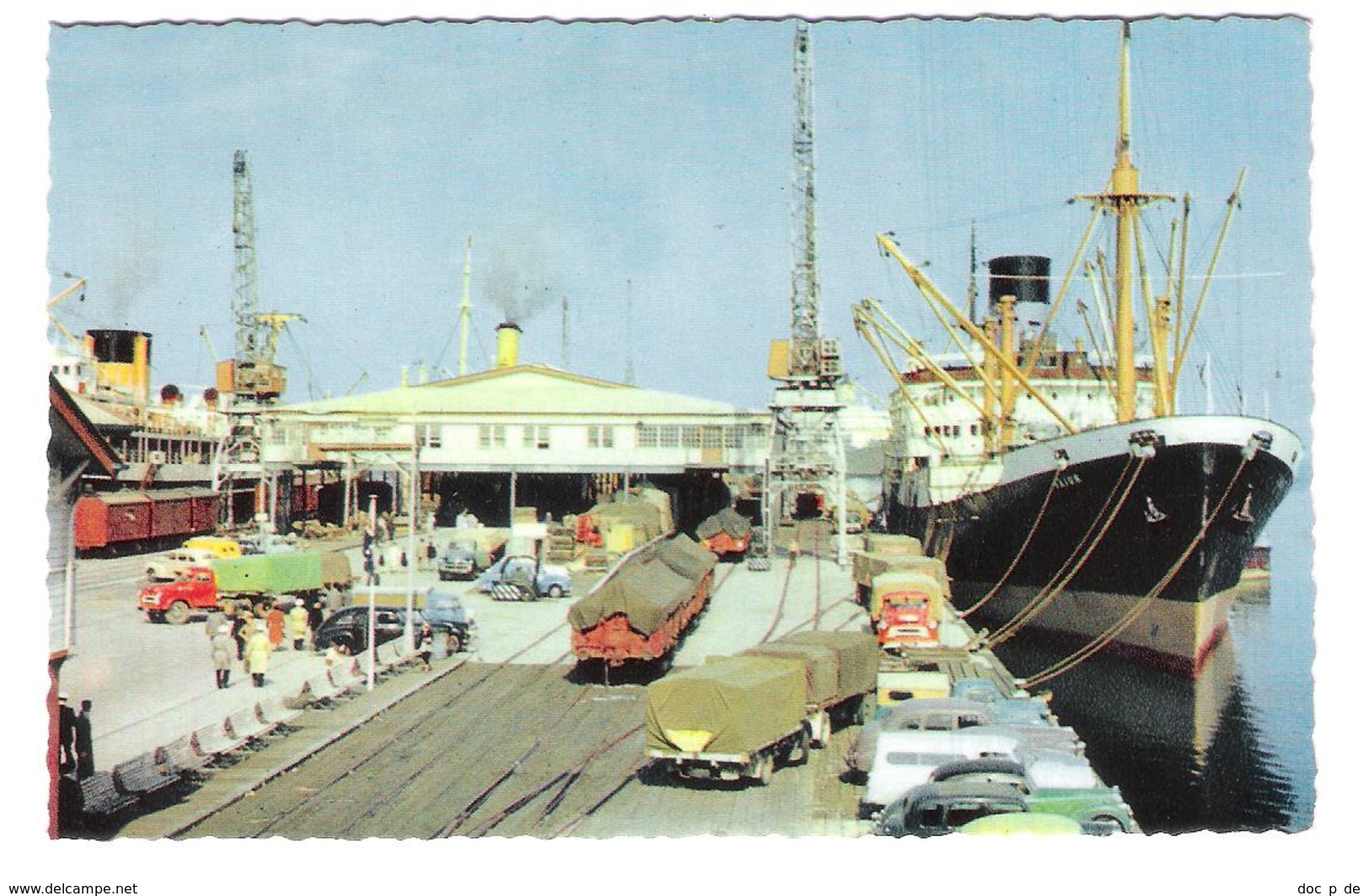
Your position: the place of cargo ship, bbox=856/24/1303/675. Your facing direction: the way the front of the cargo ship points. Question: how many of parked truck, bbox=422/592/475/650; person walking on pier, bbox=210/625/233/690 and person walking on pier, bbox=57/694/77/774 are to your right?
3

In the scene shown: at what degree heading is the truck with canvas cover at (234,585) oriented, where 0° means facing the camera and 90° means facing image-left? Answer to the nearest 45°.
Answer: approximately 45°

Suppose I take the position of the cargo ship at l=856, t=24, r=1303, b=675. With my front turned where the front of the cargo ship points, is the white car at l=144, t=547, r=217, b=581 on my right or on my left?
on my right

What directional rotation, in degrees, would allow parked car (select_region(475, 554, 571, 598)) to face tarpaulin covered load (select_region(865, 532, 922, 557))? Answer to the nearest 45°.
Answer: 0° — it already faces it

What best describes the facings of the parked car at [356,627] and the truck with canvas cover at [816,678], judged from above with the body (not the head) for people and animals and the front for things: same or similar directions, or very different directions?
very different directions

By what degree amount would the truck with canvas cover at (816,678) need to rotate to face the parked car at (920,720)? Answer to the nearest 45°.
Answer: approximately 90° to its right

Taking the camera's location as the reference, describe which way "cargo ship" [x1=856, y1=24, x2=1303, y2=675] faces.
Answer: facing the viewer and to the right of the viewer
